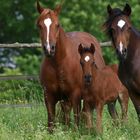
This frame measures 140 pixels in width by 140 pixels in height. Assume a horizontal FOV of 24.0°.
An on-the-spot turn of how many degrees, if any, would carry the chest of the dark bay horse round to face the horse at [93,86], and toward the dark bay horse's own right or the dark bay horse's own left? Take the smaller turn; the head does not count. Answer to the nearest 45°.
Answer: approximately 90° to the dark bay horse's own right

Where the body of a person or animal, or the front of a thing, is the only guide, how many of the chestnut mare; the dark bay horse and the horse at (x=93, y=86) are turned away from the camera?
0

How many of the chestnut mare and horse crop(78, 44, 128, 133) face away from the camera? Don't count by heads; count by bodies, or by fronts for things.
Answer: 0

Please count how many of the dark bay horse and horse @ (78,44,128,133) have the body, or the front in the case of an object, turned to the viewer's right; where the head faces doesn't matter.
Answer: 0

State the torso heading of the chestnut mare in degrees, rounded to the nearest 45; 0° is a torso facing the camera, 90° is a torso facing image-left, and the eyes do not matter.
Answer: approximately 45°

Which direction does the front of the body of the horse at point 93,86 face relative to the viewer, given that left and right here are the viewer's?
facing the viewer and to the left of the viewer

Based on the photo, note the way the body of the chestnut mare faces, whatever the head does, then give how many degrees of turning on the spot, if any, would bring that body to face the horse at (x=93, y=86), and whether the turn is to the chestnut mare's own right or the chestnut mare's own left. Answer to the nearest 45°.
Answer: approximately 135° to the chestnut mare's own left
